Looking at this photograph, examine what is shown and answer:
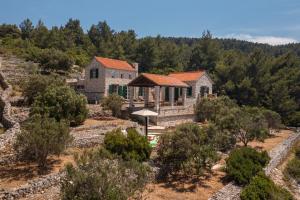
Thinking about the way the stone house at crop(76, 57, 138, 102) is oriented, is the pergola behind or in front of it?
in front

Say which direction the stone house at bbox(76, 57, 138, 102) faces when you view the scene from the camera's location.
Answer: facing the viewer and to the right of the viewer

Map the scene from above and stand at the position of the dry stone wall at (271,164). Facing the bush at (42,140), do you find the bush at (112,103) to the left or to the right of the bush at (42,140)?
right

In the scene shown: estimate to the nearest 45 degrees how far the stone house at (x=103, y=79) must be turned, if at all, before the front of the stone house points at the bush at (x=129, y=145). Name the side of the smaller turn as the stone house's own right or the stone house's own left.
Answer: approximately 45° to the stone house's own right

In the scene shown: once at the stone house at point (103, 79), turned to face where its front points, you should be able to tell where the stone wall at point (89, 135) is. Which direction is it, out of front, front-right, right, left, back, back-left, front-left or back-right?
front-right

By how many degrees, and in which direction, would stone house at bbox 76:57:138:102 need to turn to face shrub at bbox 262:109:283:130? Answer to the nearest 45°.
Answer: approximately 45° to its left

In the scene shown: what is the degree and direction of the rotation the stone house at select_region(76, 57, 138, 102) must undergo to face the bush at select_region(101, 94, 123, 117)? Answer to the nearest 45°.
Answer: approximately 45° to its right

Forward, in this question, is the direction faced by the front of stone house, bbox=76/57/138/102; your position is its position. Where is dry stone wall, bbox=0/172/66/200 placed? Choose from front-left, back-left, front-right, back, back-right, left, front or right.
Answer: front-right

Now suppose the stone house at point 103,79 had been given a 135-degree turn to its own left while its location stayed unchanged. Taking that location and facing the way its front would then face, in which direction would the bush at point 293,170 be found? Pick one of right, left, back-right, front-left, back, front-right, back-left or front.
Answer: back-right

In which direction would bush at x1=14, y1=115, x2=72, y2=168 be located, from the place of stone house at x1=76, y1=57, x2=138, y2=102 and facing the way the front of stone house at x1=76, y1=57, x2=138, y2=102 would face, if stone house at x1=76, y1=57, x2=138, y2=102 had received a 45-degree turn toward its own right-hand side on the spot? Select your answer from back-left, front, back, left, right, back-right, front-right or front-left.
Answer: front

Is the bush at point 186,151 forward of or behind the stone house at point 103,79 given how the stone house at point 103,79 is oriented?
forward

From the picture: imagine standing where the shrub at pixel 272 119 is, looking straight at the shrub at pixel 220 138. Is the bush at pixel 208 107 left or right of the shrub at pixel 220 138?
right

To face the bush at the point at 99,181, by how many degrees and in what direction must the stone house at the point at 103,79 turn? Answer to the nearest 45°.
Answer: approximately 45° to its right

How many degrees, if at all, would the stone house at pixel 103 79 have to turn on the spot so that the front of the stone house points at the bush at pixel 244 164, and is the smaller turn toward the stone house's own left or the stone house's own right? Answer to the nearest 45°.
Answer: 0° — it already faces it

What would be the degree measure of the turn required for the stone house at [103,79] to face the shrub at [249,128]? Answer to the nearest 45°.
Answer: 0° — it already faces it

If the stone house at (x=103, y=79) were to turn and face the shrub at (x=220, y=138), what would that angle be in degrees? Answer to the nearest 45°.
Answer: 0° — it already faces it
